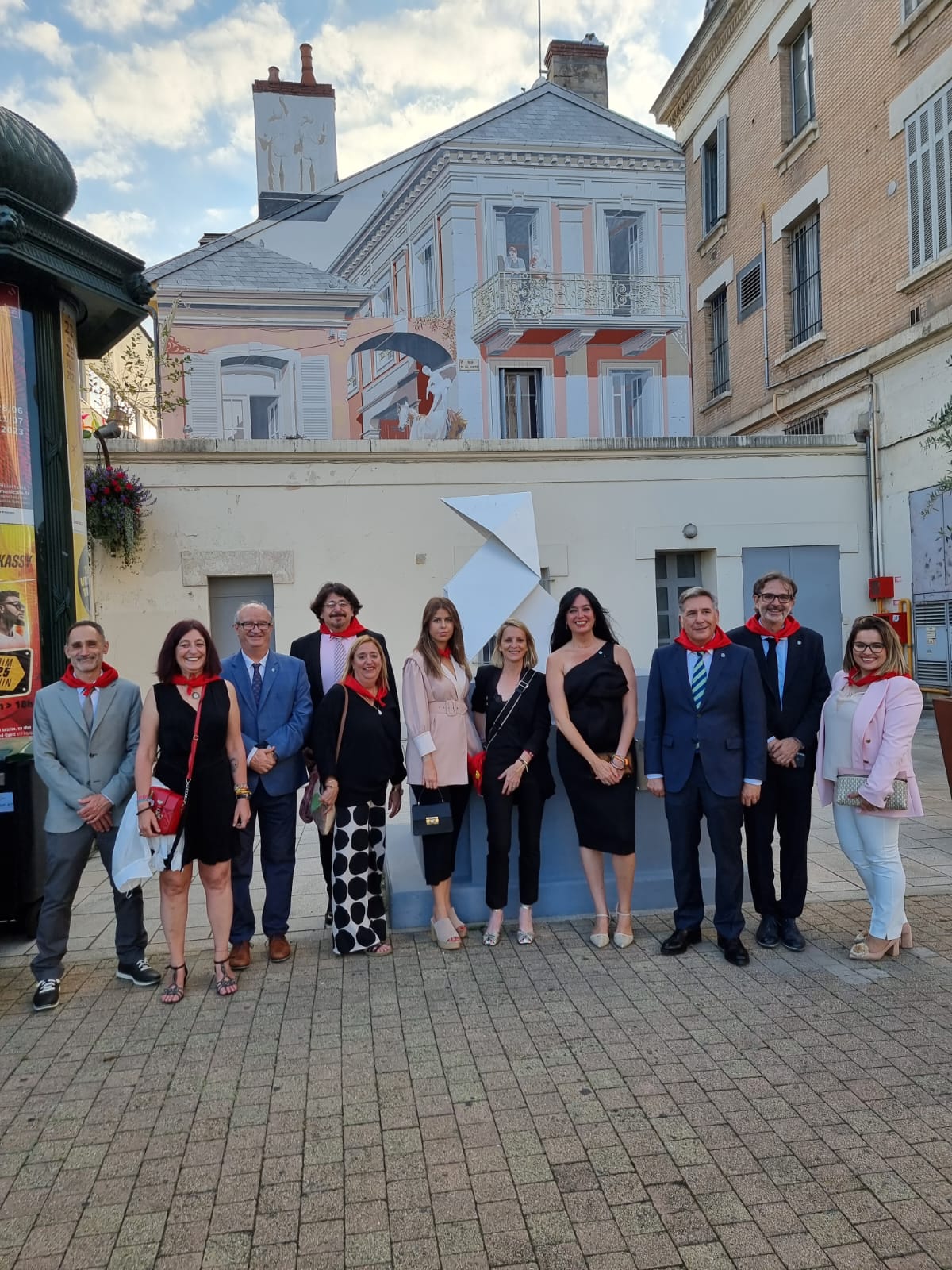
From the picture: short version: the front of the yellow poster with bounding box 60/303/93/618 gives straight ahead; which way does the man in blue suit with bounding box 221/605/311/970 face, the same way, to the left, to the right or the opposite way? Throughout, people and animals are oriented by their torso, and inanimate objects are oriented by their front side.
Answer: to the right

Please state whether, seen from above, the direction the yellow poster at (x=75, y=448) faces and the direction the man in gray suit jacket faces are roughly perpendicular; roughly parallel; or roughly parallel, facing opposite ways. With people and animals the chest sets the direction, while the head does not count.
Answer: roughly perpendicular

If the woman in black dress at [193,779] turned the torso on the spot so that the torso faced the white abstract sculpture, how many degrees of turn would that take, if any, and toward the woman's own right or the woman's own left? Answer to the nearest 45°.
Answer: approximately 135° to the woman's own left

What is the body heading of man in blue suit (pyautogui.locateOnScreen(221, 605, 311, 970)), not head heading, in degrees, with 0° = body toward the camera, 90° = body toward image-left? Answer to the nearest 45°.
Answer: approximately 0°

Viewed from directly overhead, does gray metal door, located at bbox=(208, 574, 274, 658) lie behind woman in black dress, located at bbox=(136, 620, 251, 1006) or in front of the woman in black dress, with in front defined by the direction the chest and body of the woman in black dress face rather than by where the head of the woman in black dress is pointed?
behind

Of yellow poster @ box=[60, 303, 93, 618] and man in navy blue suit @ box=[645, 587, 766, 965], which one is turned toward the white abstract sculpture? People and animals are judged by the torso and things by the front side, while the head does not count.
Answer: the yellow poster

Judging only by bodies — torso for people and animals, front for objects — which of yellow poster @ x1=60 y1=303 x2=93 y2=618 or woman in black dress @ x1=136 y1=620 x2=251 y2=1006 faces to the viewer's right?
the yellow poster

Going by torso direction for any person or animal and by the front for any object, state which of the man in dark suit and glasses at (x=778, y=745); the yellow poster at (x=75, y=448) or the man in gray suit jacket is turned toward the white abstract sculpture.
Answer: the yellow poster

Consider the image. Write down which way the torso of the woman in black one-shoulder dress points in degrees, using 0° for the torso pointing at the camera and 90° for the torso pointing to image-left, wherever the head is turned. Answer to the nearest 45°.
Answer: approximately 0°
